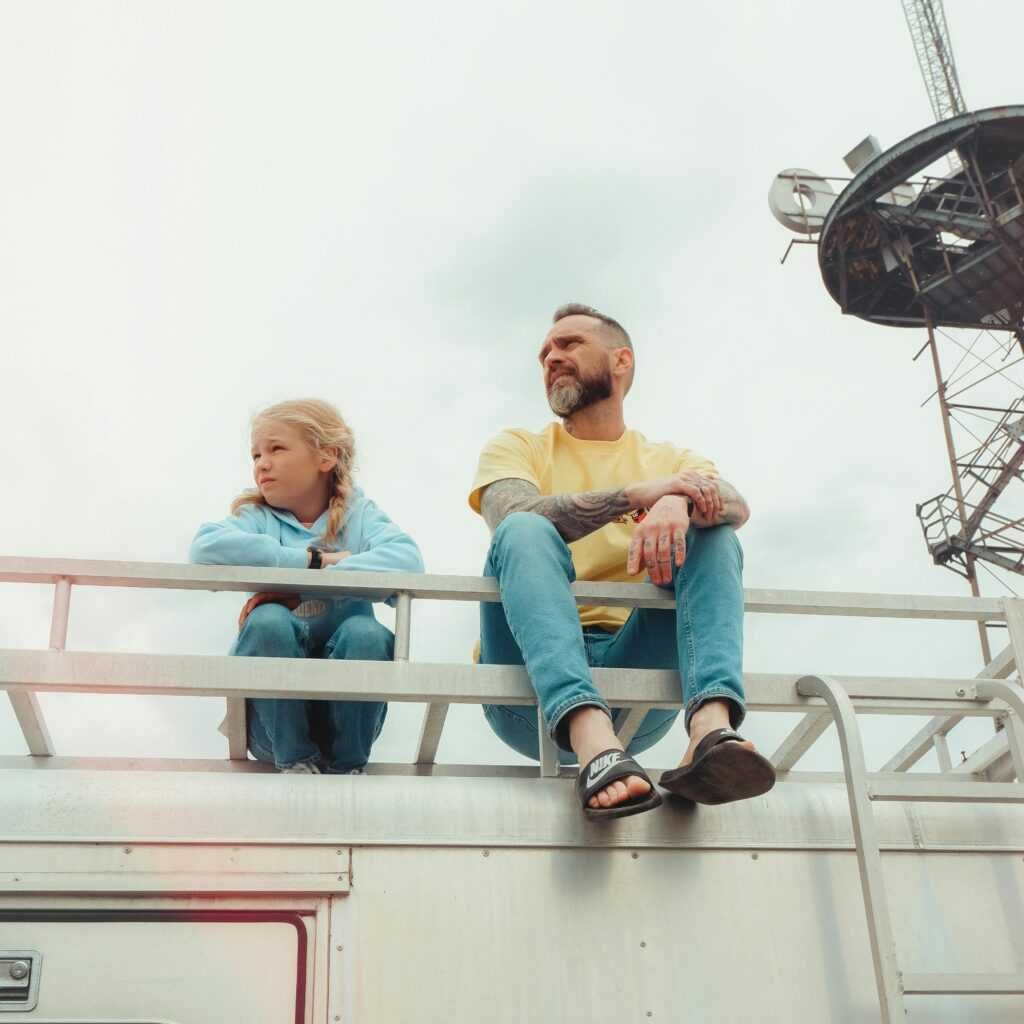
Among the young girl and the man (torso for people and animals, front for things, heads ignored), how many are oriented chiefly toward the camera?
2

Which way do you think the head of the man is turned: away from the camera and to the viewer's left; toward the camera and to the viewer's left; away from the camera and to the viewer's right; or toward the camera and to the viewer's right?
toward the camera and to the viewer's left

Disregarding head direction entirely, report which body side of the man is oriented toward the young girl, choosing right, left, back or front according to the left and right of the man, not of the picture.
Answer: right

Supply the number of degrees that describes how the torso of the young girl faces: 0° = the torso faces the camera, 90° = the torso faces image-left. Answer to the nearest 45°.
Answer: approximately 0°

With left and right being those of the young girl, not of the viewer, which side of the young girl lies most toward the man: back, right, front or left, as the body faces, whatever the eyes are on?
left

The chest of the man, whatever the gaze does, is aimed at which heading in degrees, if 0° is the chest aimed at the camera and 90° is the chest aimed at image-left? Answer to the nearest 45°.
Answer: approximately 0°
